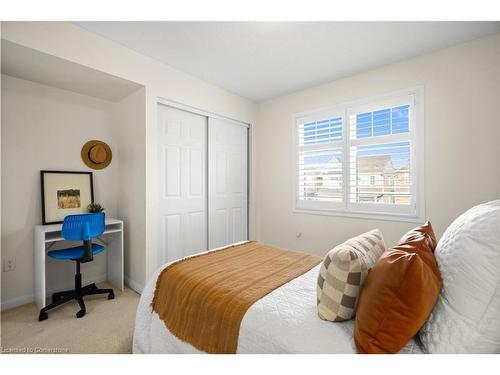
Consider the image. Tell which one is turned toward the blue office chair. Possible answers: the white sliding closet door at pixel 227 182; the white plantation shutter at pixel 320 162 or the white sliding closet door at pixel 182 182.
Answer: the white plantation shutter

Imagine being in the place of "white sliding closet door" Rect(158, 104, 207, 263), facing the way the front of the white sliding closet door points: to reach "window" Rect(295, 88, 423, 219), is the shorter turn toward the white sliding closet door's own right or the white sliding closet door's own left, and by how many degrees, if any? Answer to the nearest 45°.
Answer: approximately 45° to the white sliding closet door's own left

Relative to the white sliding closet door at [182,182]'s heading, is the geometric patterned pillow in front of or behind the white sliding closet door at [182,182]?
in front

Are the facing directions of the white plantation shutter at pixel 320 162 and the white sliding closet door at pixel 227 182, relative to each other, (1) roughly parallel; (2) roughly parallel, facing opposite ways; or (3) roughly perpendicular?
roughly perpendicular

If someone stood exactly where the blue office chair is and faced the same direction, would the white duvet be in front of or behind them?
behind

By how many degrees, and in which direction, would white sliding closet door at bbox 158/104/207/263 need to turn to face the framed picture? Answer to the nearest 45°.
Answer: approximately 135° to its right

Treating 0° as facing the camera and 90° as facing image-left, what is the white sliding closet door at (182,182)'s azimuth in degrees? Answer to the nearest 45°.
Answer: approximately 315°

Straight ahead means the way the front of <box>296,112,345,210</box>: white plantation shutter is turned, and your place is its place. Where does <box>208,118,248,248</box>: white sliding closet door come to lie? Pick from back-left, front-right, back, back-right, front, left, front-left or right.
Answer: front-right

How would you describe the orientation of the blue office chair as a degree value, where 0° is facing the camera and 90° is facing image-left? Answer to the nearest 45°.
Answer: approximately 135°

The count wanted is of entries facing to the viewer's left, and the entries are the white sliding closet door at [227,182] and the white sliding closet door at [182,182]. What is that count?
0

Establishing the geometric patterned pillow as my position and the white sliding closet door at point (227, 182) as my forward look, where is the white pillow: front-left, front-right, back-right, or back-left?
back-right
